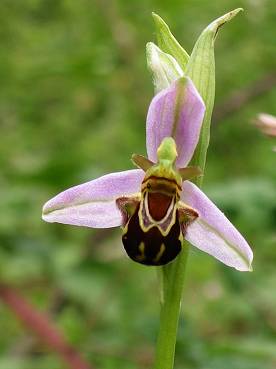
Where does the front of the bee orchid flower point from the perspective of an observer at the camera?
facing the viewer
